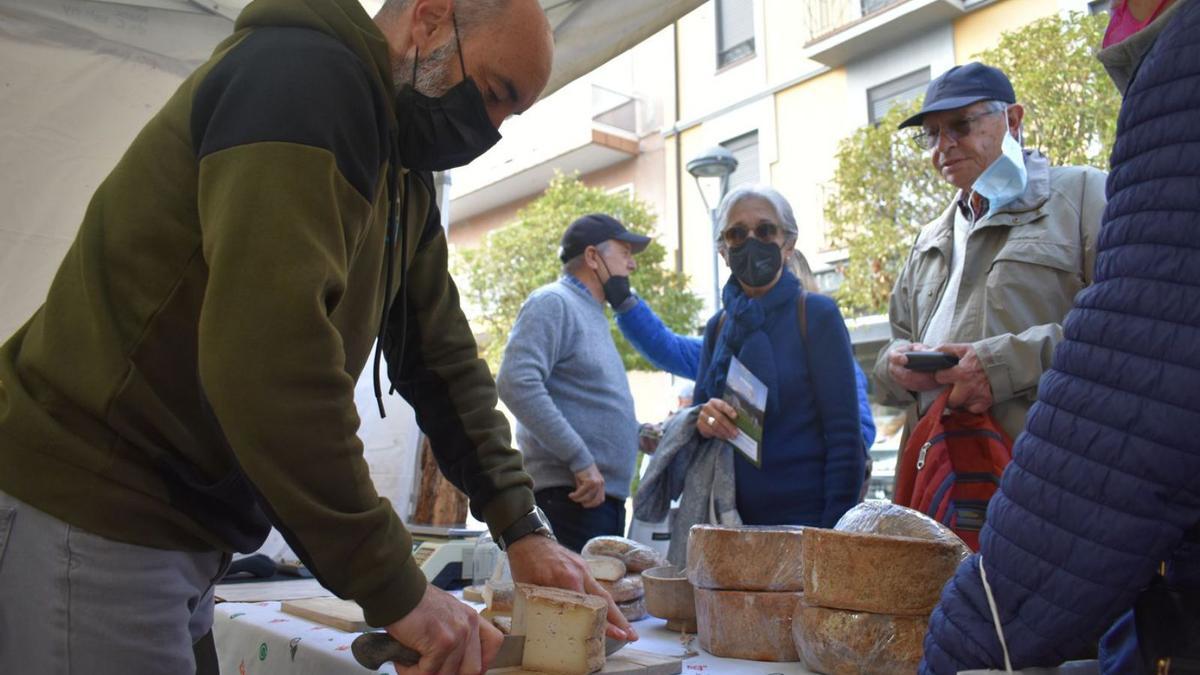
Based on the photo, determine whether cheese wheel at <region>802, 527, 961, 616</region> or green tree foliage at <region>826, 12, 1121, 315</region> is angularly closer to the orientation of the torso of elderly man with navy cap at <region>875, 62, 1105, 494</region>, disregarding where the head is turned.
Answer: the cheese wheel

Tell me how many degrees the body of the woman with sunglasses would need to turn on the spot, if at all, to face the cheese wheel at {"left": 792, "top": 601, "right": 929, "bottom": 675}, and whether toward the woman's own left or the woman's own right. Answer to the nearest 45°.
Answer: approximately 45° to the woman's own left

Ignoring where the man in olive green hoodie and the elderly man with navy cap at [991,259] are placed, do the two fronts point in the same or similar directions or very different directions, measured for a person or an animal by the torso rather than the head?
very different directions

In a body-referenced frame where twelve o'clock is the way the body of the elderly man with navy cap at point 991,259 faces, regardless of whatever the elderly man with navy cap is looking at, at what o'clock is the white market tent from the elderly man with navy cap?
The white market tent is roughly at 1 o'clock from the elderly man with navy cap.

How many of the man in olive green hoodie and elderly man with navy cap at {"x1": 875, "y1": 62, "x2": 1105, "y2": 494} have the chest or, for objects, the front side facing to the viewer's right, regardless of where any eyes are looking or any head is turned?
1

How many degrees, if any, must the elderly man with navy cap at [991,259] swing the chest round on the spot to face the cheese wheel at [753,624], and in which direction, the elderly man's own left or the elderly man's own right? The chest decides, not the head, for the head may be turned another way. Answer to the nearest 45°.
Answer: approximately 45° to the elderly man's own left

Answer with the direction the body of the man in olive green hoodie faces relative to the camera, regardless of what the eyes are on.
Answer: to the viewer's right

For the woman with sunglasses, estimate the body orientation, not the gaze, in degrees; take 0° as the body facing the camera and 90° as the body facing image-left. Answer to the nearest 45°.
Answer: approximately 45°

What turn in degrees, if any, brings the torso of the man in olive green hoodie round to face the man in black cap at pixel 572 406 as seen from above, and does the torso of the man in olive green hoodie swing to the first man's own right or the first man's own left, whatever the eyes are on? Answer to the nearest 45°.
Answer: approximately 45° to the first man's own left

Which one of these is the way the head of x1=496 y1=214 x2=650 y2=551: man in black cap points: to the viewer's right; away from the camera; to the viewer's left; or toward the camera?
to the viewer's right
